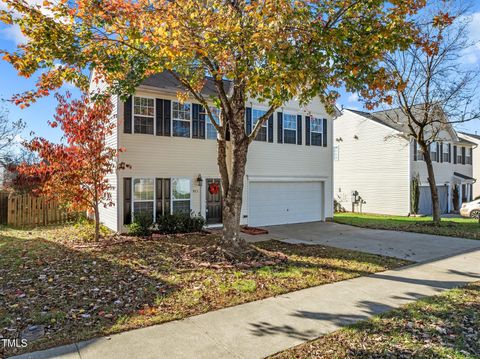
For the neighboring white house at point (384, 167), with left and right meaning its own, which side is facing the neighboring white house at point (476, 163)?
left

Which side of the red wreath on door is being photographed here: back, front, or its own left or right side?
front

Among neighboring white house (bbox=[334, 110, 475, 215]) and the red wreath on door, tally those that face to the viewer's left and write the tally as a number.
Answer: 0

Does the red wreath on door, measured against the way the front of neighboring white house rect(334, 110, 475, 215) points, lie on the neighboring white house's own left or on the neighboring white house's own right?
on the neighboring white house's own right

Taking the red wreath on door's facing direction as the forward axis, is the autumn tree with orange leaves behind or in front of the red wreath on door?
in front

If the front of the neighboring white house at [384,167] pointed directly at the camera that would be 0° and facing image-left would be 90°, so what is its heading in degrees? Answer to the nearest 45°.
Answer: approximately 315°

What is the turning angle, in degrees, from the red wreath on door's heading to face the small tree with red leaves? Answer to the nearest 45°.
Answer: approximately 45° to its right

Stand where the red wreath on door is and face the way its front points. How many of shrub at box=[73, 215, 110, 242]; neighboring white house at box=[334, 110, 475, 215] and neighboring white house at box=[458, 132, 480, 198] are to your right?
1

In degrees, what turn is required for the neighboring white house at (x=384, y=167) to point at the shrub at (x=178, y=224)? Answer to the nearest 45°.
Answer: approximately 45° to its right

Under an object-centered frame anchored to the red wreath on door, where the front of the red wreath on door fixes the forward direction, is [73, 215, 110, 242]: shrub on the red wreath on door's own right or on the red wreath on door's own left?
on the red wreath on door's own right

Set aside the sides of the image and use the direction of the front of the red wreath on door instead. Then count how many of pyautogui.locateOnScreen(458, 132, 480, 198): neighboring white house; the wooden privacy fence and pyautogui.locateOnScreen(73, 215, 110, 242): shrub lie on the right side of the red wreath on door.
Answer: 2

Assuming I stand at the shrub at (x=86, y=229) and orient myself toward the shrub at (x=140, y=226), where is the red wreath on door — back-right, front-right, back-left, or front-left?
front-left
